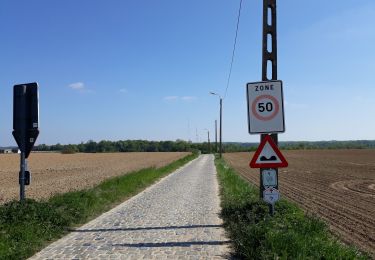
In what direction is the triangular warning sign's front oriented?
toward the camera

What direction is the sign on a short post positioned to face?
away from the camera

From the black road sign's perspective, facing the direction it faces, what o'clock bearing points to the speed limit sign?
The speed limit sign is roughly at 4 o'clock from the black road sign.

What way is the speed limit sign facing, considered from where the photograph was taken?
facing the viewer

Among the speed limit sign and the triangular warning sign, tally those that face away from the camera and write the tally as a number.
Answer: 0

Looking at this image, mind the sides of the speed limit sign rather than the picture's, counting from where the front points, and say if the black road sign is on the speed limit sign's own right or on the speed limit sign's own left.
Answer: on the speed limit sign's own right

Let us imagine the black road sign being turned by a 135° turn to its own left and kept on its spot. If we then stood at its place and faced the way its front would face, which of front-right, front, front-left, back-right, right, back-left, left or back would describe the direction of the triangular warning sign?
left
